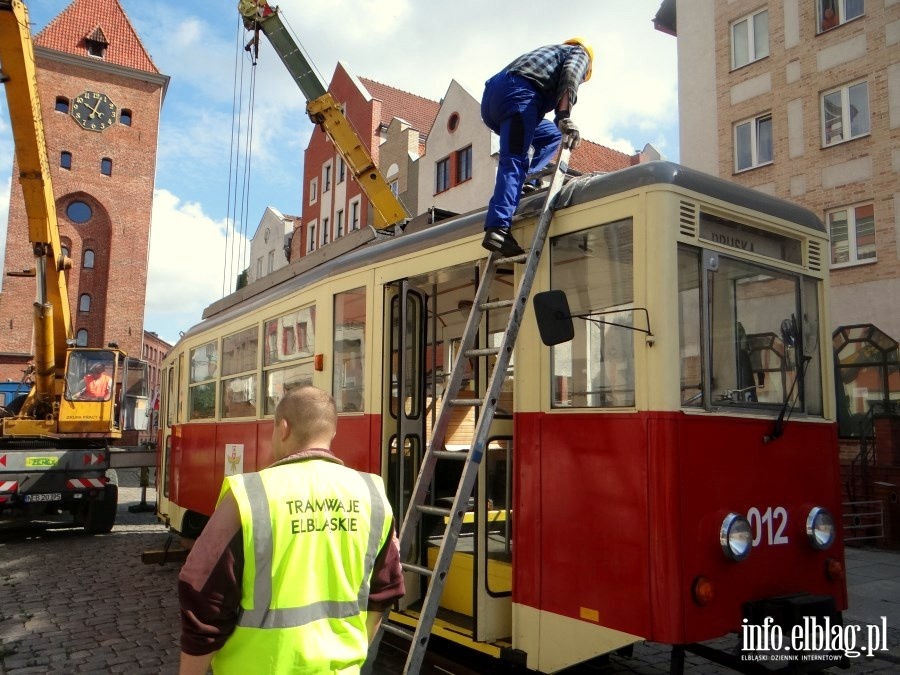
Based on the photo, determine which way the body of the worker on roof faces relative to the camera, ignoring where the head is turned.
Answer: to the viewer's right

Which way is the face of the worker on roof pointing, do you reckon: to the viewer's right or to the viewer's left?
to the viewer's right

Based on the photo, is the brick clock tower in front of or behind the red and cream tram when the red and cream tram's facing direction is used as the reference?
behind

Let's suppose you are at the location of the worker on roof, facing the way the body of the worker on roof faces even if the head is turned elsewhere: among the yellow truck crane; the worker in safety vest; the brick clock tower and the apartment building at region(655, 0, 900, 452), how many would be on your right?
1

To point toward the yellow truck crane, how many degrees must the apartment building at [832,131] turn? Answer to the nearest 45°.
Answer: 0° — it already faces it

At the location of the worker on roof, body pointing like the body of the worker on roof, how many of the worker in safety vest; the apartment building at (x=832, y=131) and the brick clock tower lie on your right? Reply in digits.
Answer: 1
